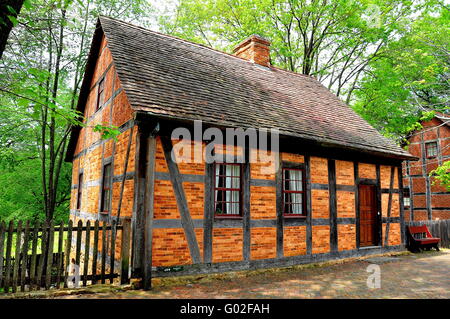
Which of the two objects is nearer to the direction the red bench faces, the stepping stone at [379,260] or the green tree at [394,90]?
the stepping stone

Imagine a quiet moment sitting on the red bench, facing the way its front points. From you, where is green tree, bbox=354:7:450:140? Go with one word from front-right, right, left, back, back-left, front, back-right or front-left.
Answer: back-left

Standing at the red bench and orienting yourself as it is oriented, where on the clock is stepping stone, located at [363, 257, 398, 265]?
The stepping stone is roughly at 2 o'clock from the red bench.

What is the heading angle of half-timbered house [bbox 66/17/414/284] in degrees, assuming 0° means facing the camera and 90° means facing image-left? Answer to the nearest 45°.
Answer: approximately 315°

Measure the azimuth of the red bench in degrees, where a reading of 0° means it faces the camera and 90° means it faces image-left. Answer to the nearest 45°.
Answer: approximately 315°

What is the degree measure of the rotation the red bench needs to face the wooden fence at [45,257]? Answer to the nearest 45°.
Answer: approximately 90° to its right
